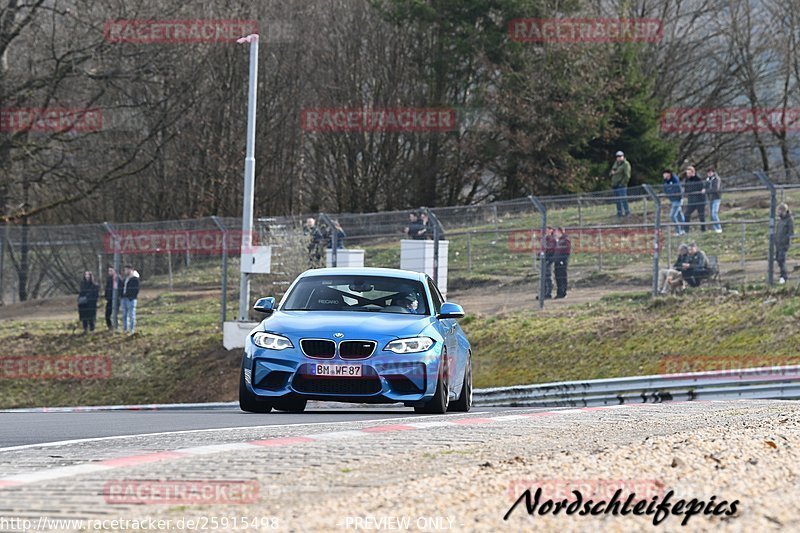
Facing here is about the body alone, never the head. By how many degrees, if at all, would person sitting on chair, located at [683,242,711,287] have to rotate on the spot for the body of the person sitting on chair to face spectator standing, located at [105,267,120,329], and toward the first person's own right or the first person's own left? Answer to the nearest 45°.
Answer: approximately 45° to the first person's own right

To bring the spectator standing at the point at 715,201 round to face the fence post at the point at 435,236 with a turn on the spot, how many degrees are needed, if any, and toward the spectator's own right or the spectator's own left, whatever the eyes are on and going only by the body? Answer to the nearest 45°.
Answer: approximately 45° to the spectator's own right

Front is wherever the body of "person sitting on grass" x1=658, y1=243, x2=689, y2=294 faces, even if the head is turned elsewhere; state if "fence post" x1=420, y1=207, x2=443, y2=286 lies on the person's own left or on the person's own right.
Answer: on the person's own right

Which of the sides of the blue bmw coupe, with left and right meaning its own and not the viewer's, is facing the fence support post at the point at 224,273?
back

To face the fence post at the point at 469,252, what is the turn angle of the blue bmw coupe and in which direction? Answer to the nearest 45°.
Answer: approximately 180°

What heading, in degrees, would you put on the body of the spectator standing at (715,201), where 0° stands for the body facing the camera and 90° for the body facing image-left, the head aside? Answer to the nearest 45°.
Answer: approximately 45°

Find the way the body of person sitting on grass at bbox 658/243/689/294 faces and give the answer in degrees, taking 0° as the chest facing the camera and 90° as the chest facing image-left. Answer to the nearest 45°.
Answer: approximately 45°

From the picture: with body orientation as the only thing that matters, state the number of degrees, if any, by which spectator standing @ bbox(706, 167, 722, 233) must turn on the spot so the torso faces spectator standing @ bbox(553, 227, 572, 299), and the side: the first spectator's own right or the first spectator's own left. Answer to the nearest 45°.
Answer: approximately 45° to the first spectator's own right
